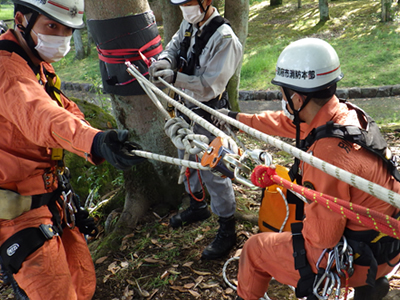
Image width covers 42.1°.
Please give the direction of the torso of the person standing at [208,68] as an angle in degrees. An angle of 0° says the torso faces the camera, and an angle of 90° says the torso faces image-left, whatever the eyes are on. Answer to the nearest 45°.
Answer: approximately 45°

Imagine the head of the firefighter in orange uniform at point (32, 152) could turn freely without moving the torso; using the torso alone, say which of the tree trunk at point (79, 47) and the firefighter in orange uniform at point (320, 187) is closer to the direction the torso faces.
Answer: the firefighter in orange uniform

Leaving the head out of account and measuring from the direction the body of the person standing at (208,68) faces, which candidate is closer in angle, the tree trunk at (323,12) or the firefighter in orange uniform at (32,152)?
the firefighter in orange uniform

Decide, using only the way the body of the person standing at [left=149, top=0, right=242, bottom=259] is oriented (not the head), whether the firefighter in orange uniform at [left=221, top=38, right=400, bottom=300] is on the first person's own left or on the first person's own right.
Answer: on the first person's own left

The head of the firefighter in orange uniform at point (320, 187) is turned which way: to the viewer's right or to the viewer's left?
to the viewer's left

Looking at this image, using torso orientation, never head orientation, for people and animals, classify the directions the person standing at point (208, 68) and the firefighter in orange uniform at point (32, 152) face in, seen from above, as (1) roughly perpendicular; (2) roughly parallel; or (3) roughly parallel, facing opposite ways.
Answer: roughly perpendicular

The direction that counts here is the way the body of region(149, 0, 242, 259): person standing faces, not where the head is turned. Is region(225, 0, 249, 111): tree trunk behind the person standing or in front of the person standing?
behind

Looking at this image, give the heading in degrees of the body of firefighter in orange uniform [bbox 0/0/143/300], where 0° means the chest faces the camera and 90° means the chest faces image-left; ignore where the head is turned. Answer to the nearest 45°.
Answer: approximately 315°
